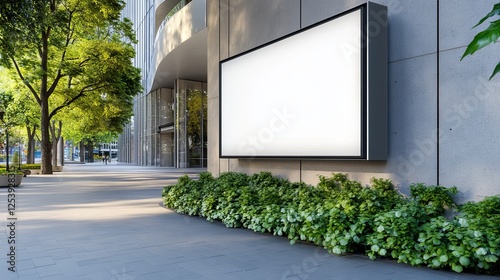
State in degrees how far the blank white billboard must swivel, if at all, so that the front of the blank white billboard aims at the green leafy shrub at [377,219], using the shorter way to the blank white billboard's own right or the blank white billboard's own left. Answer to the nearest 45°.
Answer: approximately 45° to the blank white billboard's own left

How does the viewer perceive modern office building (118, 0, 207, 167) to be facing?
facing the viewer and to the left of the viewer

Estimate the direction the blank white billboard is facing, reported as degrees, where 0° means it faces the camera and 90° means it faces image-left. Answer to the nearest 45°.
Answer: approximately 45°

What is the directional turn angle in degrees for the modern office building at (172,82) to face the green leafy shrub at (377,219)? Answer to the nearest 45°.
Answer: approximately 45° to its left

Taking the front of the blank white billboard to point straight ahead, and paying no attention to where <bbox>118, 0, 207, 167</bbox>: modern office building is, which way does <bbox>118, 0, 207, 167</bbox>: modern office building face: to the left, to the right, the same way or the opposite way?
the same way

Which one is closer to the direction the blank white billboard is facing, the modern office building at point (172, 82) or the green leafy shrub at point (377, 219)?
the green leafy shrub

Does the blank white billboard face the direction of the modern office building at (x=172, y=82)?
no
